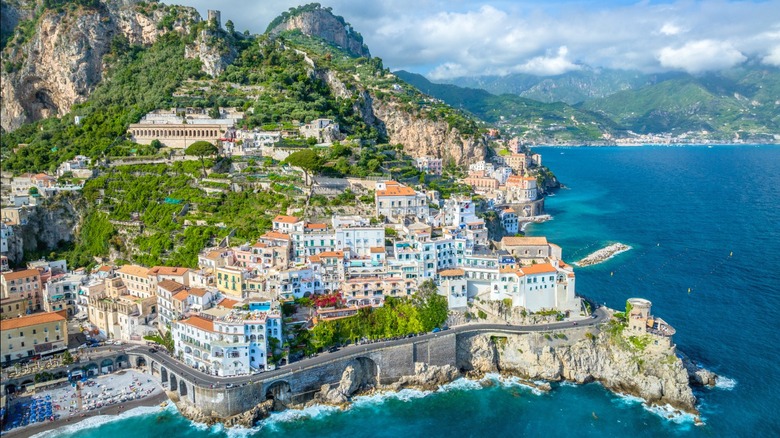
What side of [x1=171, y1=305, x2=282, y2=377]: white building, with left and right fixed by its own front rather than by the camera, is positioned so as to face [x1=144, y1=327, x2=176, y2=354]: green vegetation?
right

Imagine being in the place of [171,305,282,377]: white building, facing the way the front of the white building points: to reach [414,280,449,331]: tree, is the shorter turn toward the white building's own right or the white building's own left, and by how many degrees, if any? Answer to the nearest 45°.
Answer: approximately 135° to the white building's own left

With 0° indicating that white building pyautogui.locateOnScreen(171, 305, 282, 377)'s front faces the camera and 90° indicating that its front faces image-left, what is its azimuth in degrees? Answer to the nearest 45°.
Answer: approximately 45°
